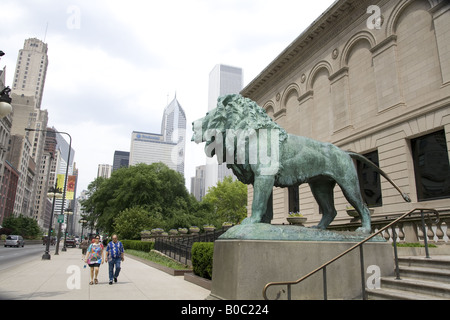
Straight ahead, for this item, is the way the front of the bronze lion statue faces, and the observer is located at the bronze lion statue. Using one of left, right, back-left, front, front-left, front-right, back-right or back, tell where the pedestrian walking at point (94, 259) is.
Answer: front-right

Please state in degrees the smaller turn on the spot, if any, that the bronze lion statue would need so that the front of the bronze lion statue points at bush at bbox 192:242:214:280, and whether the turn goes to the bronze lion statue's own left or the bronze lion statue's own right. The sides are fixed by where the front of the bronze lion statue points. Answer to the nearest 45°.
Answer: approximately 45° to the bronze lion statue's own right

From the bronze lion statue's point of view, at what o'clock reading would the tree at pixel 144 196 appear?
The tree is roughly at 2 o'clock from the bronze lion statue.

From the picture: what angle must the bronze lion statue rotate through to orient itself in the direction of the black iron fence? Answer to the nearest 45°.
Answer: approximately 45° to its right

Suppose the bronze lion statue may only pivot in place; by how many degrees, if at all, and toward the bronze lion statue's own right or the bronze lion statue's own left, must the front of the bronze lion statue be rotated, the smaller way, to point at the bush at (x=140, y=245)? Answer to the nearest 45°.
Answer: approximately 45° to the bronze lion statue's own right

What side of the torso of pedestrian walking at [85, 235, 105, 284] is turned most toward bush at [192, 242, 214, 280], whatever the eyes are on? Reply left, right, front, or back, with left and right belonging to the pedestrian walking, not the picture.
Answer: left

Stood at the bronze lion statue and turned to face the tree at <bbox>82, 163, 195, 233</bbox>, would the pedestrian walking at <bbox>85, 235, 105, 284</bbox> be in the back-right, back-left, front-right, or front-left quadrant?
front-left

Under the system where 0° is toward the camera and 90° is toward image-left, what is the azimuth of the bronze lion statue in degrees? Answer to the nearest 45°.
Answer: approximately 90°

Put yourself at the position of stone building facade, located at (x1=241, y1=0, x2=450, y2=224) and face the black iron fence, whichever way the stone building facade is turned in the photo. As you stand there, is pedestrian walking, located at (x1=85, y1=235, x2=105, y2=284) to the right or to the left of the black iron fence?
left

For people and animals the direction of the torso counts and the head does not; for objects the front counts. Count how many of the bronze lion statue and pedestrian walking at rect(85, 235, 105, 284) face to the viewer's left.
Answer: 1

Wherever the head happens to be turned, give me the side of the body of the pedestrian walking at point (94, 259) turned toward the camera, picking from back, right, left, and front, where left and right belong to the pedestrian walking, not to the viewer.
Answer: front

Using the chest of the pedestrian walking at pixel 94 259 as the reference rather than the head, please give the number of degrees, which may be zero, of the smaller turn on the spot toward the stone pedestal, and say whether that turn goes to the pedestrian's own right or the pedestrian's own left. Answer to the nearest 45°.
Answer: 0° — they already face it
